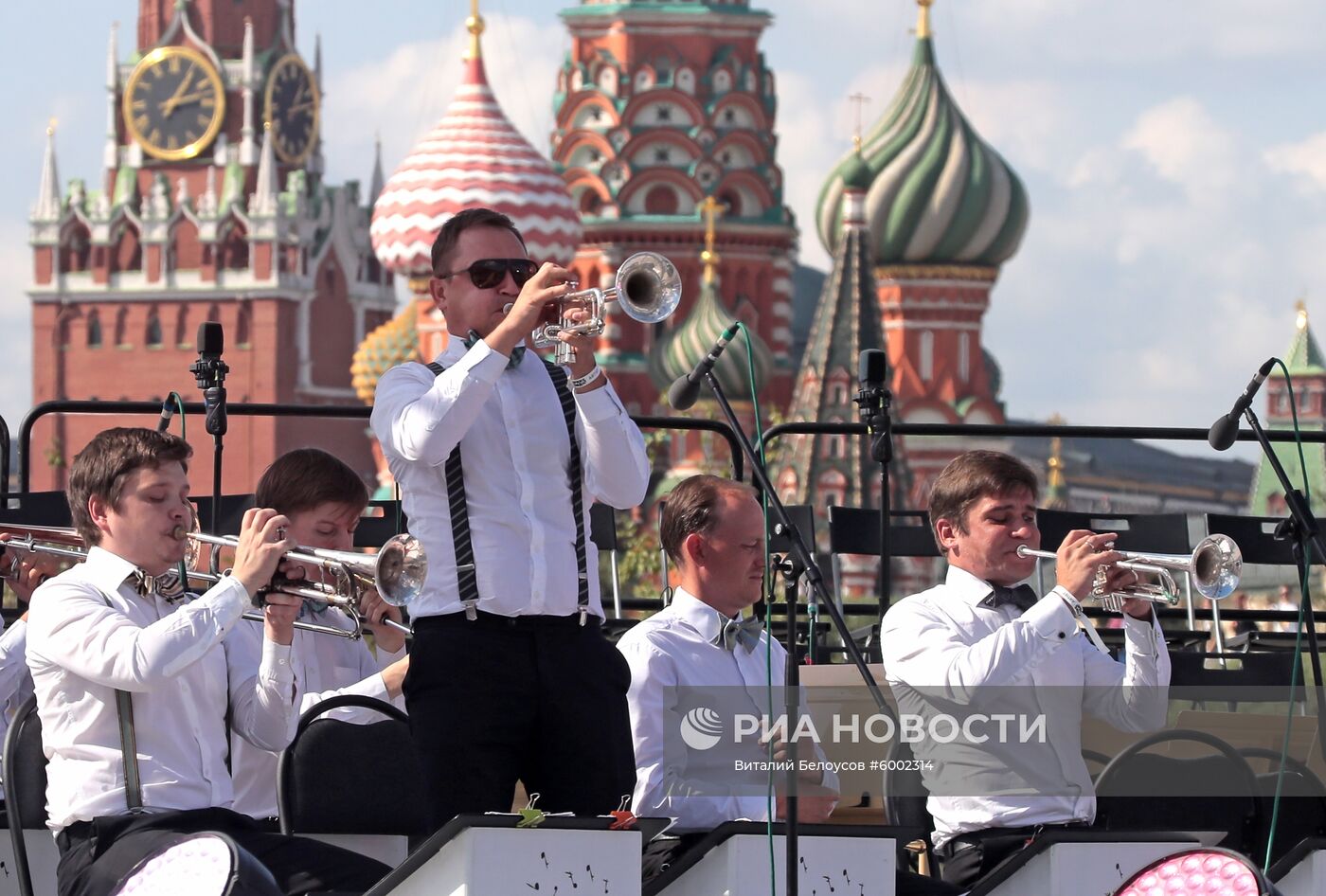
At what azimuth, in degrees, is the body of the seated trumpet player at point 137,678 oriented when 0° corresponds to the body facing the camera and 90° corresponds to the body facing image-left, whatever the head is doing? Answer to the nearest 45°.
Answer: approximately 315°

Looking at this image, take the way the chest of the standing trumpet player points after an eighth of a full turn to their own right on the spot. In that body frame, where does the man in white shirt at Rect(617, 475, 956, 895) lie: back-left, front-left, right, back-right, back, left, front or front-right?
back-left

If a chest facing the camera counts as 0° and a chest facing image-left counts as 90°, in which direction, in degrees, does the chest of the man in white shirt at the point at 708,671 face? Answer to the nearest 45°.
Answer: approximately 315°

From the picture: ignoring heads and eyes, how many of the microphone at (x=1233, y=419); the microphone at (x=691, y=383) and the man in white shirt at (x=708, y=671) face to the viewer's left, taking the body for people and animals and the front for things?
2

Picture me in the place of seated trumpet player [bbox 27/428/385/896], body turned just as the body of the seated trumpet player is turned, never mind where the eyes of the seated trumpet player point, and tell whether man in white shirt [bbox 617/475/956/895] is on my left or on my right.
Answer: on my left

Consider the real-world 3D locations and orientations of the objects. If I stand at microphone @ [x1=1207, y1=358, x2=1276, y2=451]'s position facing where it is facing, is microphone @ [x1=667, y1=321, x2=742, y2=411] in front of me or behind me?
in front

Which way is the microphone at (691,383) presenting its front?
to the viewer's left

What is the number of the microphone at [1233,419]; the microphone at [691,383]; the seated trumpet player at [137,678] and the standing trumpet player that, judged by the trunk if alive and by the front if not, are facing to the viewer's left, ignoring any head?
2

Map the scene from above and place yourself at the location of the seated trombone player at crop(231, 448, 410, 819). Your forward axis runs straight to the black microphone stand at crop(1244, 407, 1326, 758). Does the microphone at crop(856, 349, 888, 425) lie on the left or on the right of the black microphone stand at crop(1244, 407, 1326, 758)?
left

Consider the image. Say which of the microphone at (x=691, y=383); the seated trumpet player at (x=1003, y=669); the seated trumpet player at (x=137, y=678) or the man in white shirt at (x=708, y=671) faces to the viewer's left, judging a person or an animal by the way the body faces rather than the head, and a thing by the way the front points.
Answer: the microphone

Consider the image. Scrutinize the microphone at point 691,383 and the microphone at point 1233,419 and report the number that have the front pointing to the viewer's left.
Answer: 2

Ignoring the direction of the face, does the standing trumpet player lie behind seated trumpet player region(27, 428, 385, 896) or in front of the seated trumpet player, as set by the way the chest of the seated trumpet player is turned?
in front

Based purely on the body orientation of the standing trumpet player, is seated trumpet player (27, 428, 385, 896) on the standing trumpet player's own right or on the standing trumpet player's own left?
on the standing trumpet player's own right

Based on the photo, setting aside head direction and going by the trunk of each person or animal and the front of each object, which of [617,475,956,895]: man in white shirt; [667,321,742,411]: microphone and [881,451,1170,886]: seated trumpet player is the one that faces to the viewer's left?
the microphone
